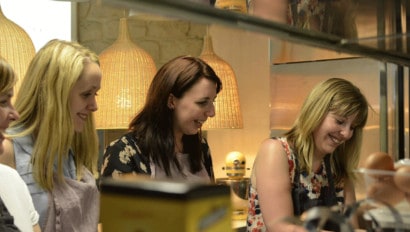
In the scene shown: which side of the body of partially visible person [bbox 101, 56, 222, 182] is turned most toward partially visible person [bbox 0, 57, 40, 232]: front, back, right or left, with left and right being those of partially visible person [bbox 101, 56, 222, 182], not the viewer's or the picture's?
right

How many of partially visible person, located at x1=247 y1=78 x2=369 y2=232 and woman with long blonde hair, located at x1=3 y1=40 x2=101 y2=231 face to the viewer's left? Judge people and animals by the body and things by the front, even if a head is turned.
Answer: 0

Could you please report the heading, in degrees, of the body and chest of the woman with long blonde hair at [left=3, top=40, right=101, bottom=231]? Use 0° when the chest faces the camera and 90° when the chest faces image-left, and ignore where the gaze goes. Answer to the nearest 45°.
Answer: approximately 315°

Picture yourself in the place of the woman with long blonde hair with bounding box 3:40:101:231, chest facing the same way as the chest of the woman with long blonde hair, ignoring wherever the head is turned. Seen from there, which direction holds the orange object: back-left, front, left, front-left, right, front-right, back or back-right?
front

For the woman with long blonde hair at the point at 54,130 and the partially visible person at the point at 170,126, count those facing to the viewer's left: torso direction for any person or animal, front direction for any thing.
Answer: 0

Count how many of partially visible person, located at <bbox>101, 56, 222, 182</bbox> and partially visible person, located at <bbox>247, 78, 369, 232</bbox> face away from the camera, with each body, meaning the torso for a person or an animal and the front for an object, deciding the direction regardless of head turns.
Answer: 0

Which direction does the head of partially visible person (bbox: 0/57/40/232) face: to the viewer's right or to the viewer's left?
to the viewer's right

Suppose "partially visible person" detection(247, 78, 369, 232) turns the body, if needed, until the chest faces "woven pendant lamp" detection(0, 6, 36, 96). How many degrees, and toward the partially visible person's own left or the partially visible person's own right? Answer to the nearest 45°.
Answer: approximately 135° to the partially visible person's own right

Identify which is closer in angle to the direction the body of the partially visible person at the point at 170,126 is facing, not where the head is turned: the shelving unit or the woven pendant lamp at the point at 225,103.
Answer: the shelving unit
